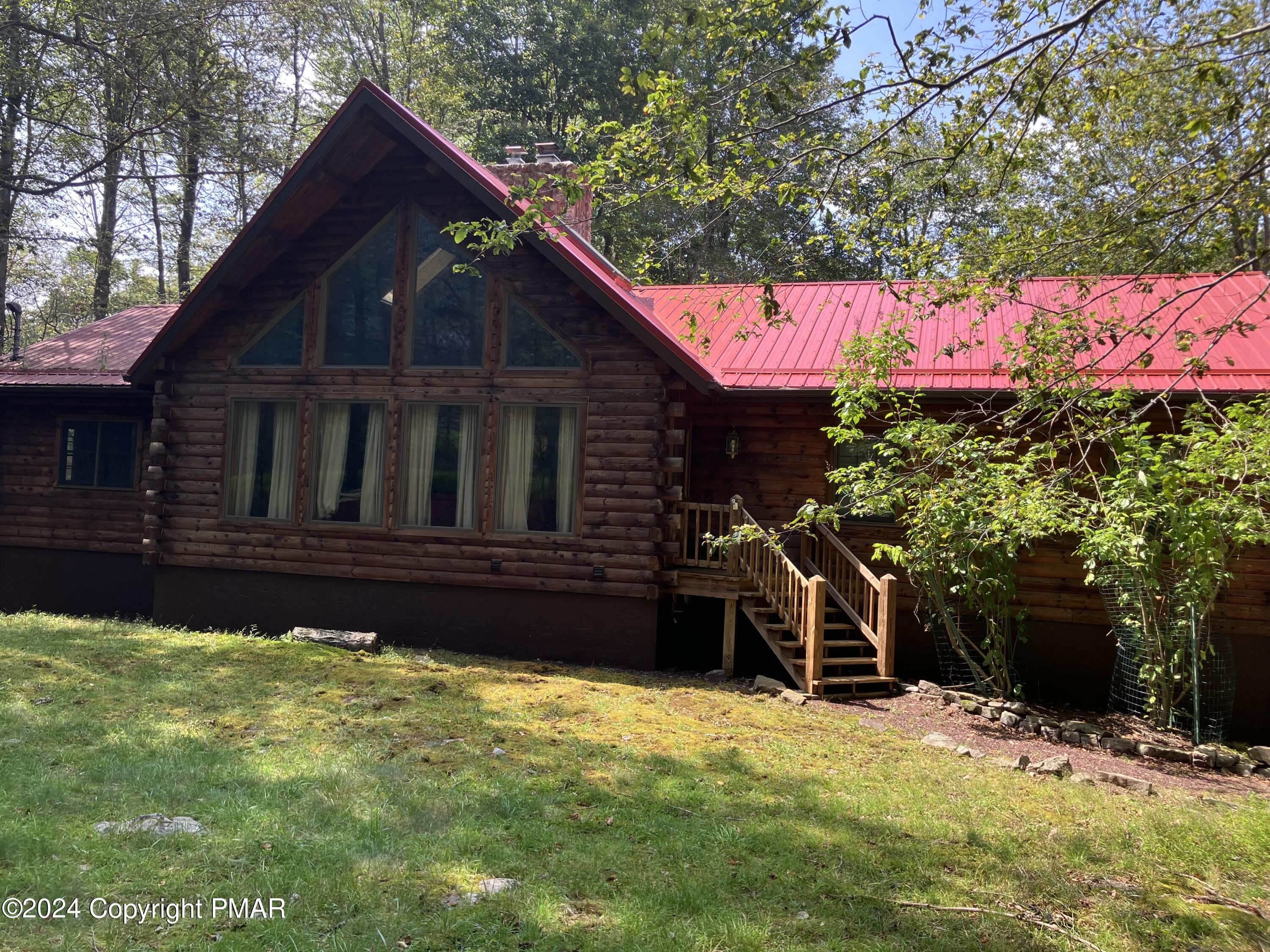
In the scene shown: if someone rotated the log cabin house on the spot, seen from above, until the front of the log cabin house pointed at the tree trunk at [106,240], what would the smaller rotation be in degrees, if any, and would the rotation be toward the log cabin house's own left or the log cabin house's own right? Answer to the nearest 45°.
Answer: approximately 135° to the log cabin house's own right

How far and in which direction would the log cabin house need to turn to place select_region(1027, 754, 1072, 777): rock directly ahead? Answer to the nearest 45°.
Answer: approximately 45° to its left

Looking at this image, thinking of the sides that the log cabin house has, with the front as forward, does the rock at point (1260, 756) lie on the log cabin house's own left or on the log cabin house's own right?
on the log cabin house's own left

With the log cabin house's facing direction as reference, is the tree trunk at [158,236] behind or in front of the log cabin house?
behind

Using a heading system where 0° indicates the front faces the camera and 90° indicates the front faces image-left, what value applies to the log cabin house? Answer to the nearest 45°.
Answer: approximately 0°

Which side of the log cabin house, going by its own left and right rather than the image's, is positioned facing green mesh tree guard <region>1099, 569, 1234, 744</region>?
left

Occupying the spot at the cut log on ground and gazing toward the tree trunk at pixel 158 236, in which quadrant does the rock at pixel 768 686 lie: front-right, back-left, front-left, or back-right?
back-right

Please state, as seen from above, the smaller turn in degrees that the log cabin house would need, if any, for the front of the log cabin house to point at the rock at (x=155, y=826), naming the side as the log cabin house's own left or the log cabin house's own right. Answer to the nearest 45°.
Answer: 0° — it already faces it

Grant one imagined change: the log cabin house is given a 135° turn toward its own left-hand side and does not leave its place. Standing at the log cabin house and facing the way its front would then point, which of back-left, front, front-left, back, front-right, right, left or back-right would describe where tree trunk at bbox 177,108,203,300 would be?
left

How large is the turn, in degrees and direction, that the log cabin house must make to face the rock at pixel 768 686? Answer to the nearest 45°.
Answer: approximately 45° to its left

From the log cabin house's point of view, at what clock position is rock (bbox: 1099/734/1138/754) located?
The rock is roughly at 10 o'clock from the log cabin house.

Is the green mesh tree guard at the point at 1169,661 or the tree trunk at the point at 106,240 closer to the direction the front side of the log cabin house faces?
the green mesh tree guard

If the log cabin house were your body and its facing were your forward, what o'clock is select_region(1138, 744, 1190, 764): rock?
The rock is roughly at 10 o'clock from the log cabin house.
